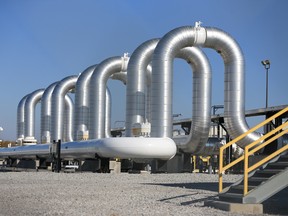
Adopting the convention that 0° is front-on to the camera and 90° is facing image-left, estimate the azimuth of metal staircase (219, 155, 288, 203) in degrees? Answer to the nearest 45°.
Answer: approximately 45°

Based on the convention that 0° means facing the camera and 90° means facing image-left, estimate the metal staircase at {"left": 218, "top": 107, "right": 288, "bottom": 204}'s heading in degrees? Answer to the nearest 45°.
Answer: approximately 45°

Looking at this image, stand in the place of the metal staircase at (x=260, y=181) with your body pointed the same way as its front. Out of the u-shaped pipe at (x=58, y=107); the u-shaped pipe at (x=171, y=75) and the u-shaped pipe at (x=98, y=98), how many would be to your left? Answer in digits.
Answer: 0

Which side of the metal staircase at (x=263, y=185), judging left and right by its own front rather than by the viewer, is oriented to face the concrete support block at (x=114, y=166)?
right

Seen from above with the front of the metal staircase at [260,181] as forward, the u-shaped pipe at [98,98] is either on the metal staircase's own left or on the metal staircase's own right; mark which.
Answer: on the metal staircase's own right
